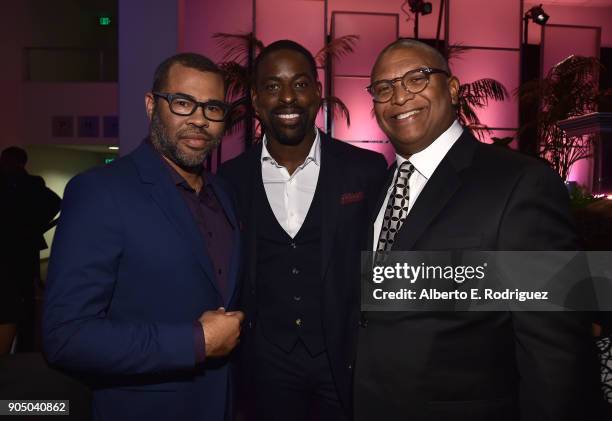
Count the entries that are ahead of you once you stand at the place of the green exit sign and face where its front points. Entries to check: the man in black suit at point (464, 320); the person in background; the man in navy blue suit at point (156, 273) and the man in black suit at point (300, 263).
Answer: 4

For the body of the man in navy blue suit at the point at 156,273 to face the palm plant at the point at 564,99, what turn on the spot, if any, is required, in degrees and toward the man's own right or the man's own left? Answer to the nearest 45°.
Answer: approximately 90° to the man's own left

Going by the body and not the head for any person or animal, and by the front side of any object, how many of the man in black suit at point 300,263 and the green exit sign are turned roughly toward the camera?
2

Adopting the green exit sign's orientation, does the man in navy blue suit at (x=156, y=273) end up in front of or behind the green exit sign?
in front

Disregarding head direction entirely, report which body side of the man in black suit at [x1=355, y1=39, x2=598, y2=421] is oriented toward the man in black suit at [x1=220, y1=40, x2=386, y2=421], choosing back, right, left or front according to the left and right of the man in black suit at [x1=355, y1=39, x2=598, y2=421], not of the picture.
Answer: right

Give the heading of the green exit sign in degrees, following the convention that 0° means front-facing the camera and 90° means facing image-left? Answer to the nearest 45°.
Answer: approximately 0°

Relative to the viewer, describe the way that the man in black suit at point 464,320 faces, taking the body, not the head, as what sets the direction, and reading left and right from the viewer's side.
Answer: facing the viewer and to the left of the viewer

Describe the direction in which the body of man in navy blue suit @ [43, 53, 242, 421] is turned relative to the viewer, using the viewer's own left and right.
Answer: facing the viewer and to the right of the viewer

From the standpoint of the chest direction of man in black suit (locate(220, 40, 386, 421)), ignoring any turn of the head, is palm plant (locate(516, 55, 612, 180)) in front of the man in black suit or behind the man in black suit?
behind

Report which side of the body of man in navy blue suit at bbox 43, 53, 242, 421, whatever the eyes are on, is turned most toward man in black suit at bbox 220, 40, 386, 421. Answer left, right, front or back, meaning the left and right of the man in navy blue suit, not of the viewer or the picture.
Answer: left
